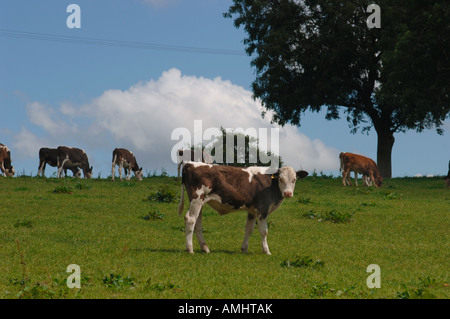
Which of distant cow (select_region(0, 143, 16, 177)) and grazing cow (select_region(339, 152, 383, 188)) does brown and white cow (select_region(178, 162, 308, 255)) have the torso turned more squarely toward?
the grazing cow

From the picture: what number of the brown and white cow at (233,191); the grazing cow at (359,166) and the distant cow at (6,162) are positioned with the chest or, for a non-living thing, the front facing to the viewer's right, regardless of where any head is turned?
3

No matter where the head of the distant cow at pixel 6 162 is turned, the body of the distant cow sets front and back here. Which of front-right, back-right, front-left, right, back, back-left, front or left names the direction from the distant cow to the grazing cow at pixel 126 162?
front-right

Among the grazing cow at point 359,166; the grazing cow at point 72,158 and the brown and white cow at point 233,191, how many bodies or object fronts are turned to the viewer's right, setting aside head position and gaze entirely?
3

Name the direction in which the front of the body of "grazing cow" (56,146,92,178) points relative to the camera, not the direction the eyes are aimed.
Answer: to the viewer's right

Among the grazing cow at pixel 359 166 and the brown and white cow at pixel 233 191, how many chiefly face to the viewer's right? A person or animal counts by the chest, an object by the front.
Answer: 2

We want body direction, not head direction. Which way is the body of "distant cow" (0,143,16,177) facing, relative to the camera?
to the viewer's right

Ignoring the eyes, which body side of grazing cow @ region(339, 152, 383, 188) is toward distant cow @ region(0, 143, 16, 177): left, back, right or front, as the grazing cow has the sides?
back

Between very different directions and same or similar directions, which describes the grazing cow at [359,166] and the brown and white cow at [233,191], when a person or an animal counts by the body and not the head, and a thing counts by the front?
same or similar directions

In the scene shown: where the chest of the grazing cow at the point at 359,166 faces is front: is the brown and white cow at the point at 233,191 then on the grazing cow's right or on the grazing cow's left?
on the grazing cow's right

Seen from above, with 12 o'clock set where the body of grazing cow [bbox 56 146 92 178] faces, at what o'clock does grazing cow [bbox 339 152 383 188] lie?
grazing cow [bbox 339 152 383 188] is roughly at 1 o'clock from grazing cow [bbox 56 146 92 178].

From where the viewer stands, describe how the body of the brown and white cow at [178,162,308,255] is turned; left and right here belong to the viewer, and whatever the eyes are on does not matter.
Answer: facing to the right of the viewer

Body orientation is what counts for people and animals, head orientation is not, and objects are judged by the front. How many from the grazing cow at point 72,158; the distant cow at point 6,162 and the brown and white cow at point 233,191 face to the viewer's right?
3

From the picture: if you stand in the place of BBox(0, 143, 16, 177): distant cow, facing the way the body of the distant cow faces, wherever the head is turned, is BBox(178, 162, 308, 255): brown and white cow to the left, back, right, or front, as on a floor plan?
right

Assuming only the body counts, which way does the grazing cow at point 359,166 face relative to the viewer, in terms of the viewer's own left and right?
facing to the right of the viewer
